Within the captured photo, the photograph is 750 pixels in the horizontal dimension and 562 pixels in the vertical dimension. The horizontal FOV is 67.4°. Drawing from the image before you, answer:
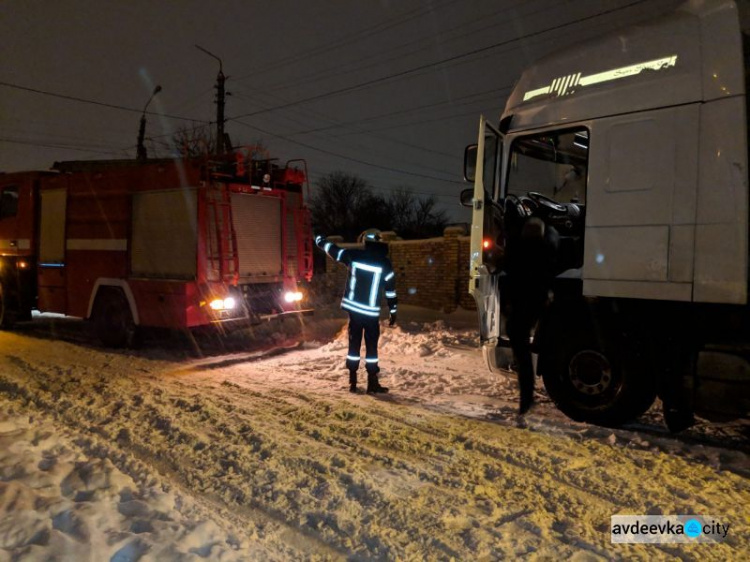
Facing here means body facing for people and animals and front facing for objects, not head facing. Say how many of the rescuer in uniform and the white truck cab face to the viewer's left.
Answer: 1

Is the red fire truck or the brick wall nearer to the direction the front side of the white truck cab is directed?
the red fire truck

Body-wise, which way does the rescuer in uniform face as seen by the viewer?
away from the camera

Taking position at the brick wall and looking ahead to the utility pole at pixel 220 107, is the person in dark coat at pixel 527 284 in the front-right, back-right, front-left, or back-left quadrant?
back-left

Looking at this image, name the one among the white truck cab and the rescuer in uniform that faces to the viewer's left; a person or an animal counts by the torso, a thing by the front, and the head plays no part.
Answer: the white truck cab

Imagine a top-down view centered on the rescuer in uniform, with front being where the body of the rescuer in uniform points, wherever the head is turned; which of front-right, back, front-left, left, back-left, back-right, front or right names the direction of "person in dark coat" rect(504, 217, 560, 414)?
back-right

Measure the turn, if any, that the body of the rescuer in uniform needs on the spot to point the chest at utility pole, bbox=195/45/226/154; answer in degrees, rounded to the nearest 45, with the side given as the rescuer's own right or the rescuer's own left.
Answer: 0° — they already face it

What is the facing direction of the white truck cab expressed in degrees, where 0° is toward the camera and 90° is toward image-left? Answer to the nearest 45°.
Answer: approximately 90°

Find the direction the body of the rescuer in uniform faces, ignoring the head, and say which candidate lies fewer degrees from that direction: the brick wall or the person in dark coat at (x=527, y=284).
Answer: the brick wall

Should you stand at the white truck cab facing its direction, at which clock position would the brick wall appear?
The brick wall is roughly at 2 o'clock from the white truck cab.

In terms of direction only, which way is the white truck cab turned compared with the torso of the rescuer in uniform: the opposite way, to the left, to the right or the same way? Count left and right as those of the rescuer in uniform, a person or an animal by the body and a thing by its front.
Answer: to the left
